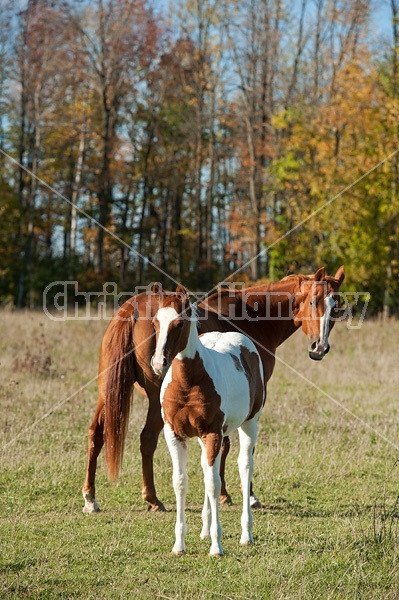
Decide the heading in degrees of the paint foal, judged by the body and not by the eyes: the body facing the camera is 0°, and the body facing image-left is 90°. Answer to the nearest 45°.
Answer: approximately 45°

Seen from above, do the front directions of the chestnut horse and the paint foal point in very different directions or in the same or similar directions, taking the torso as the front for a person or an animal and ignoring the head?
very different directions

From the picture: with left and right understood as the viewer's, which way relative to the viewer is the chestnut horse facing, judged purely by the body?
facing away from the viewer and to the right of the viewer

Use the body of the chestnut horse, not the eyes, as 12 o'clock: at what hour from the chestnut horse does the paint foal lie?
The paint foal is roughly at 4 o'clock from the chestnut horse.
